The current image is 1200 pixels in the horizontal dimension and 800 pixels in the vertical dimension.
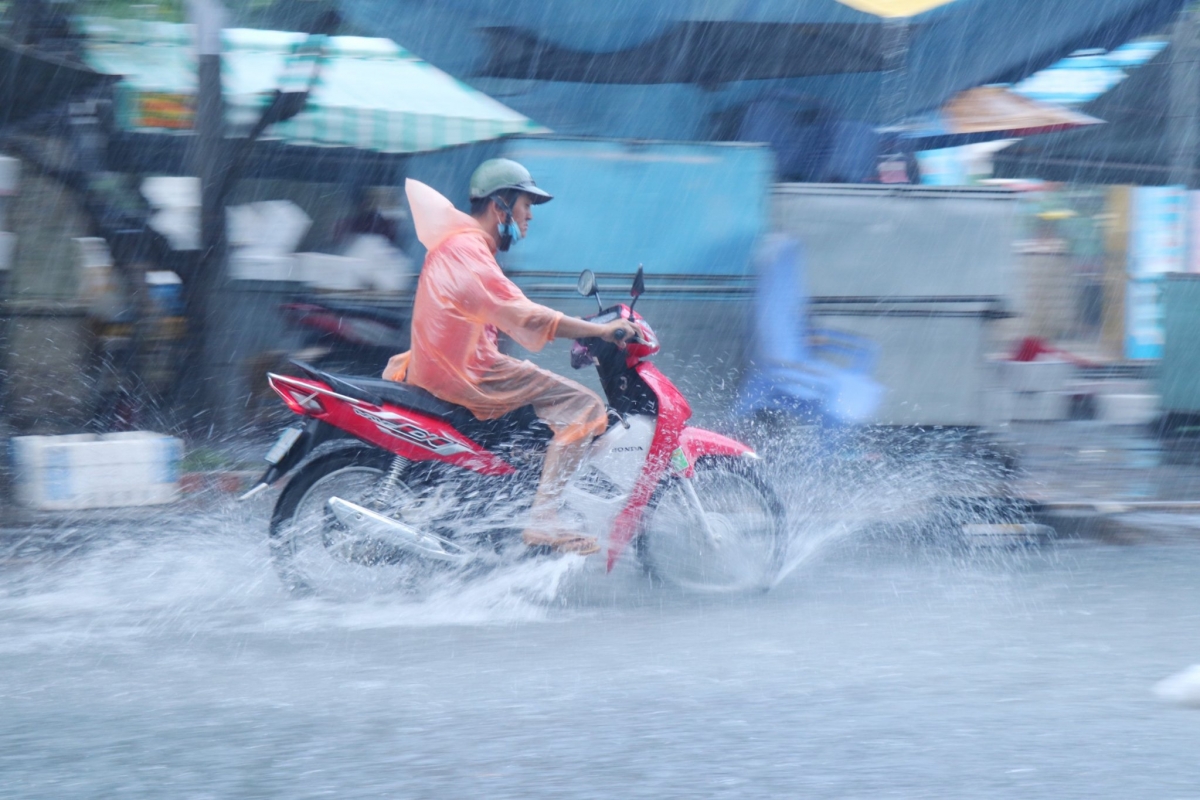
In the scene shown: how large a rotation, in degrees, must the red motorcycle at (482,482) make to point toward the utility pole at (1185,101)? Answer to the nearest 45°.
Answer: approximately 45° to its left

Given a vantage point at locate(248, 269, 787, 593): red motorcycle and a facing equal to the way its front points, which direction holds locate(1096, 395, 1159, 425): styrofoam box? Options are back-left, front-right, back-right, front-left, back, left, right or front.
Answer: front-left

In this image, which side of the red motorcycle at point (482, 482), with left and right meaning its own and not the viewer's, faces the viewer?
right

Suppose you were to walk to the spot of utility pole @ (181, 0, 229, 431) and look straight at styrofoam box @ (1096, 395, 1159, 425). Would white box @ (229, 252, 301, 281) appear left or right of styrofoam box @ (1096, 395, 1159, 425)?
left

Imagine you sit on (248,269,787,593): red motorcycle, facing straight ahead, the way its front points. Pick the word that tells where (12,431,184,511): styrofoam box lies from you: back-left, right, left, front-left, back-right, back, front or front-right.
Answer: back-left

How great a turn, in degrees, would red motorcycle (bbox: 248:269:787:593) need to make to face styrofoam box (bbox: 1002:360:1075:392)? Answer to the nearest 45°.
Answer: approximately 45° to its left

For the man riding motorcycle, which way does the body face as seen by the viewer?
to the viewer's right

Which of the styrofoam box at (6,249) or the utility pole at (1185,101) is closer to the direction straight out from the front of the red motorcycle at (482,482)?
the utility pole

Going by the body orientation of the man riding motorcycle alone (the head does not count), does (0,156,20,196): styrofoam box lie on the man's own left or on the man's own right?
on the man's own left

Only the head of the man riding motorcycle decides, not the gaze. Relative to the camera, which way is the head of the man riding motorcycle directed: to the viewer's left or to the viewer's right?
to the viewer's right
